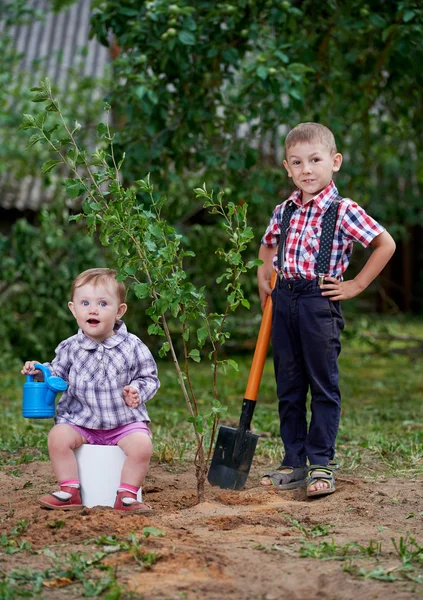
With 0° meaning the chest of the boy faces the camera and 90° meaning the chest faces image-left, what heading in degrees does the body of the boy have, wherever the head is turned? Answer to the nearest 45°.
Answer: approximately 45°

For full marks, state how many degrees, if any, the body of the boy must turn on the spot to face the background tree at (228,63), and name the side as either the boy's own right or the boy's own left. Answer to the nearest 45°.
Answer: approximately 135° to the boy's own right
